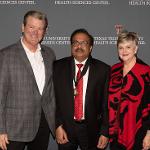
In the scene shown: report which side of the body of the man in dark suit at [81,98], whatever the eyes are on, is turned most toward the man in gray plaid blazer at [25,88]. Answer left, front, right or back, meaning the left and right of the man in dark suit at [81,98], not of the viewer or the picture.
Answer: right

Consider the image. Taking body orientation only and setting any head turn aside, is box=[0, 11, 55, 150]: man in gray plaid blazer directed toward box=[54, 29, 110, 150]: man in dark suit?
no

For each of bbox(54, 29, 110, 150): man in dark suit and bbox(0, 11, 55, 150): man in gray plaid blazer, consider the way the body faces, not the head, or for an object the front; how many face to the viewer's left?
0

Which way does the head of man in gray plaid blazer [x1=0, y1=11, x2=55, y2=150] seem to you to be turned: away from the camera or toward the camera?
toward the camera

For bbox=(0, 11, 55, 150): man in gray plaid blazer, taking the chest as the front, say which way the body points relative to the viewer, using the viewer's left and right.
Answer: facing the viewer and to the right of the viewer

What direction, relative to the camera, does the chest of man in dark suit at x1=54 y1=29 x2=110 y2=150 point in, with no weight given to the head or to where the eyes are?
toward the camera

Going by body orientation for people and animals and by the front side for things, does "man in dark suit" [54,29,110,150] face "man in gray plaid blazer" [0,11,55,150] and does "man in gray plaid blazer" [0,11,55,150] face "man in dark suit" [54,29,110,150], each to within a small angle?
no

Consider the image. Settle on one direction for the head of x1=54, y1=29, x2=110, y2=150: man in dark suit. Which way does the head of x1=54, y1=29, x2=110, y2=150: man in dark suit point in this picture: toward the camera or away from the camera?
toward the camera
